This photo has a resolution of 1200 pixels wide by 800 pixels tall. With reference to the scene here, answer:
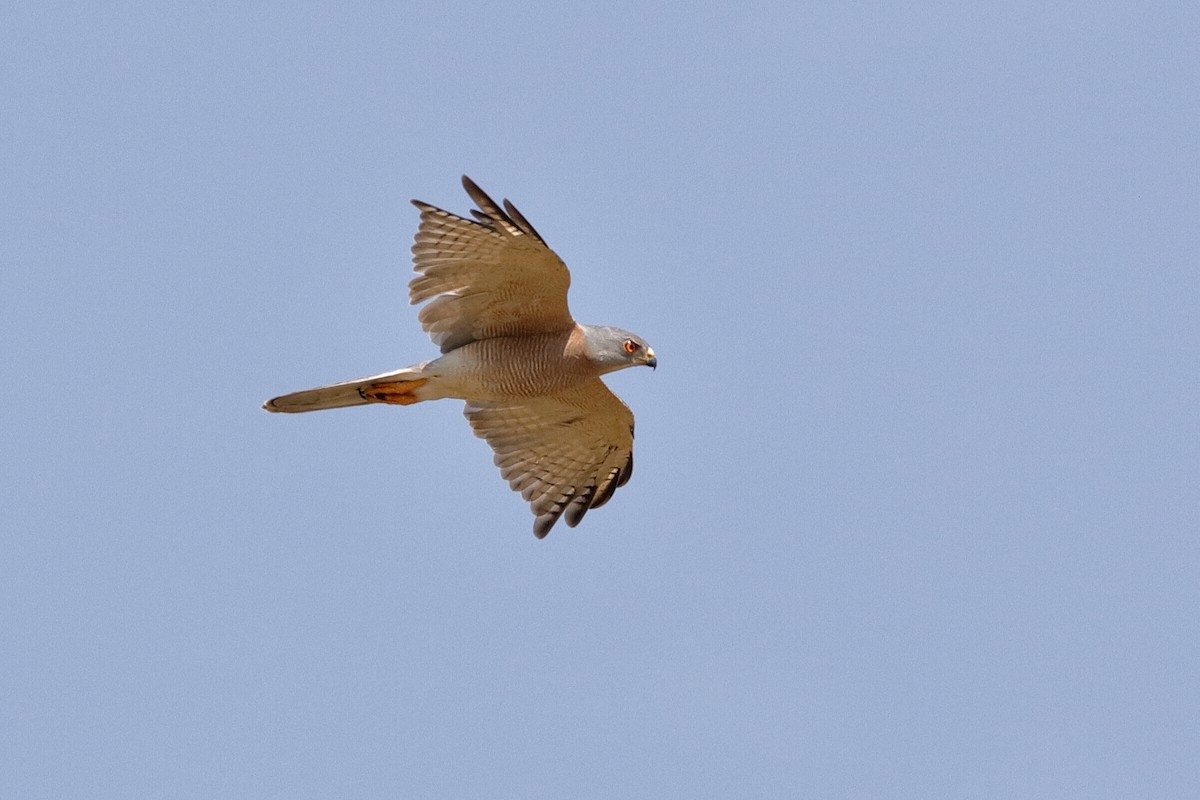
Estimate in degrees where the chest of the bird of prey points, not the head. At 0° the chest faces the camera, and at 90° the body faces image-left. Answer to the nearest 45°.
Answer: approximately 270°
